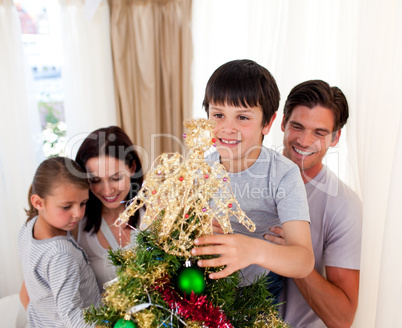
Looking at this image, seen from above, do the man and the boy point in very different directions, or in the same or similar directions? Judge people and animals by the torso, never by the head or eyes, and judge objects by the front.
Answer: same or similar directions

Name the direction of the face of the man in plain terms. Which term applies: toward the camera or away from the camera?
toward the camera

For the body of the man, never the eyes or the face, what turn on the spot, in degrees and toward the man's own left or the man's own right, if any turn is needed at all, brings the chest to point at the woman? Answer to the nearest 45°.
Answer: approximately 45° to the man's own right

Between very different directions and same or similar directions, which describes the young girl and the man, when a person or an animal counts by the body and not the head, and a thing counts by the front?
very different directions

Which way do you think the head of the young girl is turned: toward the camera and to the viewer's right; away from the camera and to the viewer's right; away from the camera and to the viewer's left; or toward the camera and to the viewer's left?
toward the camera and to the viewer's right

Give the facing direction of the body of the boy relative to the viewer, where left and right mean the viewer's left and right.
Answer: facing the viewer and to the left of the viewer

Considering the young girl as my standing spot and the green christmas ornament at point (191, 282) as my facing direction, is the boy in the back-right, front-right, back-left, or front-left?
front-left

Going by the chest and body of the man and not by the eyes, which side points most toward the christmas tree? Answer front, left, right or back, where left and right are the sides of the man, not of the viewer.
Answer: front

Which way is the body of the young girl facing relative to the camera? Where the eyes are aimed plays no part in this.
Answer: to the viewer's right
